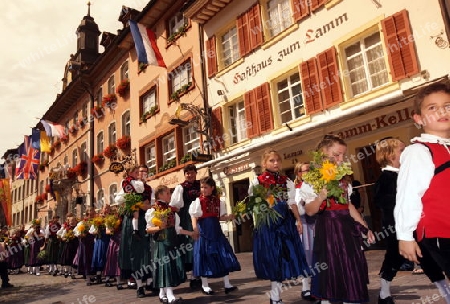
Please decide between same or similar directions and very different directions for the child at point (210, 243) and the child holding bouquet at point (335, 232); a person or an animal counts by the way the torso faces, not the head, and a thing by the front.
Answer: same or similar directions

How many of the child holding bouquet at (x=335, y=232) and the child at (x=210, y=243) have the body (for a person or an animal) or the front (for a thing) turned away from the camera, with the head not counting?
0

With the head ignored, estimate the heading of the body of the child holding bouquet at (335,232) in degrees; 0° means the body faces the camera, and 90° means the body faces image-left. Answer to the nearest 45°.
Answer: approximately 315°

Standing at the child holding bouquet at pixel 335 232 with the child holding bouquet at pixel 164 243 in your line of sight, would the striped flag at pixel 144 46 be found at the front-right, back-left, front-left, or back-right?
front-right

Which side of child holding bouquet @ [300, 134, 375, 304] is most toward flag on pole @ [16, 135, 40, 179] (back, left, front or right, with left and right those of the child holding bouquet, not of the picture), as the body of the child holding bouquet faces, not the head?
back

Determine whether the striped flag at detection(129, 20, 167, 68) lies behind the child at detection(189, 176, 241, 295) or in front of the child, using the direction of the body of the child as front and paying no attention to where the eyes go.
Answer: behind

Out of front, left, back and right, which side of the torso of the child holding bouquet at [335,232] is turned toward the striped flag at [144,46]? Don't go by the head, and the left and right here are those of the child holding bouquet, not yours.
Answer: back

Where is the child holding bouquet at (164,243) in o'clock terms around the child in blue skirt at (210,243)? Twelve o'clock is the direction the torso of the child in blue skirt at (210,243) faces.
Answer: the child holding bouquet at (164,243) is roughly at 4 o'clock from the child in blue skirt at (210,243).

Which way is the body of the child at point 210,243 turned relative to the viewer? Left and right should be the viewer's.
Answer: facing the viewer and to the right of the viewer

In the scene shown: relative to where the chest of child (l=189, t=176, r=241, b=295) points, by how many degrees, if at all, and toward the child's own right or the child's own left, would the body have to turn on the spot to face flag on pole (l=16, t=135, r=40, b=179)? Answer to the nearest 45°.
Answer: approximately 180°

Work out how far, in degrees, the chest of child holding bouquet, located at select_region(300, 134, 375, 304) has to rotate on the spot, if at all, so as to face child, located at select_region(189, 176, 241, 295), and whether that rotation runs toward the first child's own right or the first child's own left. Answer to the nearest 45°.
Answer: approximately 180°

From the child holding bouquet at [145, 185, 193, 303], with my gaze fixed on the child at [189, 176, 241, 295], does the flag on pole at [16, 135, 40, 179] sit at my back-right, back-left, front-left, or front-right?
back-left
